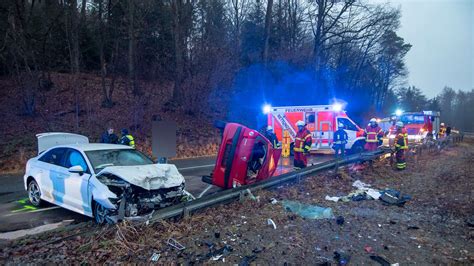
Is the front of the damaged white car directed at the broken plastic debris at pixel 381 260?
yes

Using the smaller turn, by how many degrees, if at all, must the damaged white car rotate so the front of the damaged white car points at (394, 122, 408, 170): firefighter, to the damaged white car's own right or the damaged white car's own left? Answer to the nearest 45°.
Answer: approximately 45° to the damaged white car's own left

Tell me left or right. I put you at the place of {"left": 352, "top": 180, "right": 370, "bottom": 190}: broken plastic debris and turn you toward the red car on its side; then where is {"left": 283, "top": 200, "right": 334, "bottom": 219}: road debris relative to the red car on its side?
left

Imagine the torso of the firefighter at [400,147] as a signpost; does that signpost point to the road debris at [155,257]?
no

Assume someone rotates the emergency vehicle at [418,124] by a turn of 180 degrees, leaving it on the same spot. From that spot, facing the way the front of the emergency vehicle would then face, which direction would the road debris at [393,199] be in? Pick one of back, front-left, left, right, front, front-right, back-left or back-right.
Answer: back-right

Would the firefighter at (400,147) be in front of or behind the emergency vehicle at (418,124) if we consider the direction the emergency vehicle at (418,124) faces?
in front

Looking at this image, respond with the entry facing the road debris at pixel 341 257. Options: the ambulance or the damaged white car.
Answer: the damaged white car

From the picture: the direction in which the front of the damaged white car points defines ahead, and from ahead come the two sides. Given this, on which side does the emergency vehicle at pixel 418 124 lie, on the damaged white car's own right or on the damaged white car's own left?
on the damaged white car's own left

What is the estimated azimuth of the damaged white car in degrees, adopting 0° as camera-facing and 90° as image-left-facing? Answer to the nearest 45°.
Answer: approximately 315°

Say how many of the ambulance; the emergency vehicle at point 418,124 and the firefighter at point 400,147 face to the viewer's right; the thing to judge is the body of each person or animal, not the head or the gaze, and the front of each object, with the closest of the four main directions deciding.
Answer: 1
